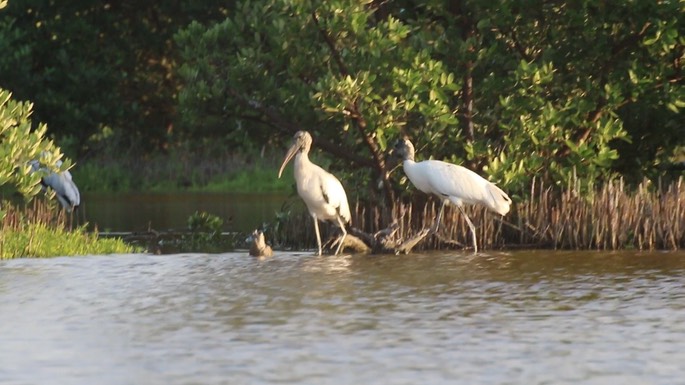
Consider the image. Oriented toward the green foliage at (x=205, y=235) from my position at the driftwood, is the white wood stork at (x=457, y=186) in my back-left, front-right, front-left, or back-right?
back-right

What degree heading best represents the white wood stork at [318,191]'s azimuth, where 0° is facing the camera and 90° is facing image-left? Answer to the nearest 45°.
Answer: approximately 45°

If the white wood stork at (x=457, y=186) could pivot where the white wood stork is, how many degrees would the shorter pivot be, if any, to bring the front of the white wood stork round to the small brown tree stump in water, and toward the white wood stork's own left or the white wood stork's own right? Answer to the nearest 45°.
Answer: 0° — it already faces it

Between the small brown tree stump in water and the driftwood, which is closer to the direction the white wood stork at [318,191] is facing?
the small brown tree stump in water

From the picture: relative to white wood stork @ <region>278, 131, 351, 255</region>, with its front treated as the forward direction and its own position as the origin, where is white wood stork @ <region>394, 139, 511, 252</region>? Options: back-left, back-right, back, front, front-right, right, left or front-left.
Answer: back-left

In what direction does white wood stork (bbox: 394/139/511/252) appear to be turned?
to the viewer's left

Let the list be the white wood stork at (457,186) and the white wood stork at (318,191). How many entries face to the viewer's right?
0

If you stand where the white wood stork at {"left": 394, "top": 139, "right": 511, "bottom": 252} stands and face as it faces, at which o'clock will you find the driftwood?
The driftwood is roughly at 12 o'clock from the white wood stork.

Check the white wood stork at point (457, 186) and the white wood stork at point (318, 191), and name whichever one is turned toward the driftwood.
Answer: the white wood stork at point (457, 186)

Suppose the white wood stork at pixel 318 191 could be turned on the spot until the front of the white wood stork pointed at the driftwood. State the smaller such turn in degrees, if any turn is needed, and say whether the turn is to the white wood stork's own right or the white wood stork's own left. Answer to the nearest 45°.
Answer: approximately 135° to the white wood stork's own left
